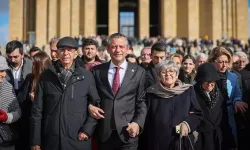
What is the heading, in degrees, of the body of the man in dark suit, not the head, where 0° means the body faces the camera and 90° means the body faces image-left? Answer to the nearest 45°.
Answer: approximately 0°

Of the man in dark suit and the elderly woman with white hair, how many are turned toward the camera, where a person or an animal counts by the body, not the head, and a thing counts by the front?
2
